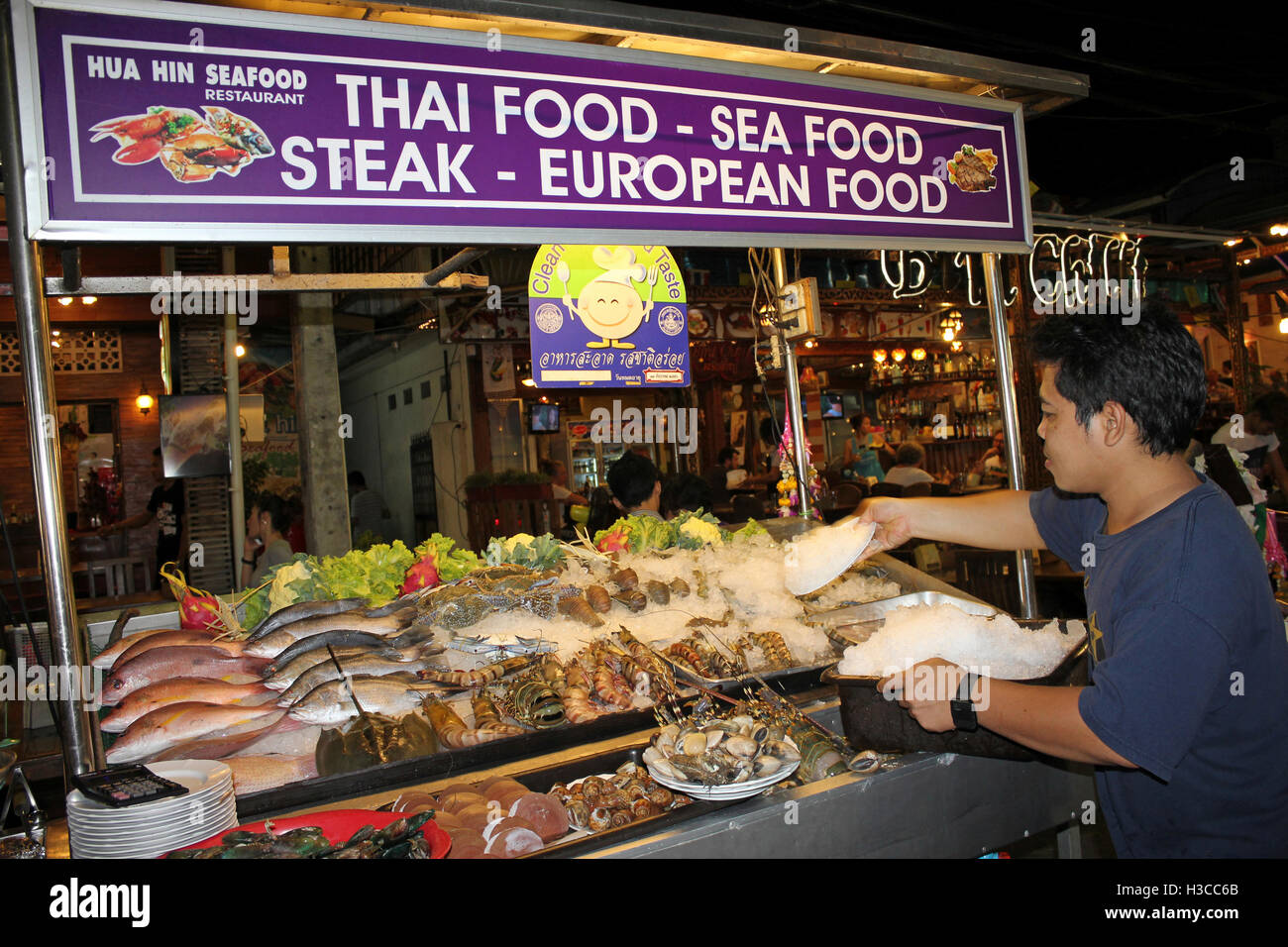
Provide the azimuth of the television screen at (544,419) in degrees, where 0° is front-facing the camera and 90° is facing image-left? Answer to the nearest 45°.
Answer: approximately 0°

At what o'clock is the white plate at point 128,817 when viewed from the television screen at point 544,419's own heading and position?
The white plate is roughly at 12 o'clock from the television screen.

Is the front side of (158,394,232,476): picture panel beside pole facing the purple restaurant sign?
yes

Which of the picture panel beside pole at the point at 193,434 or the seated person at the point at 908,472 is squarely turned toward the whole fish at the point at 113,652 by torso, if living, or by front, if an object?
the picture panel beside pole

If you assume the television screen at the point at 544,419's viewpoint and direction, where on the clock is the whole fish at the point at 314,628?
The whole fish is roughly at 12 o'clock from the television screen.

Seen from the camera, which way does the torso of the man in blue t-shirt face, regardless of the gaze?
to the viewer's left

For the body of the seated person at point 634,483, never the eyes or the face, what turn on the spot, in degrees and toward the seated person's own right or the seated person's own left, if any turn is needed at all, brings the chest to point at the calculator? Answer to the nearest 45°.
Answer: approximately 180°

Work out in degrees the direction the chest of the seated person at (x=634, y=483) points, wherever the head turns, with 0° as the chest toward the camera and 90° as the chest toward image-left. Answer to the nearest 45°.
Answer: approximately 180°

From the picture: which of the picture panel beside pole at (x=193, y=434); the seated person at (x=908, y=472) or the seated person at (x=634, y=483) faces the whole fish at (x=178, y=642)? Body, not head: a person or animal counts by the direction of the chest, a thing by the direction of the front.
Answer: the picture panel beside pole

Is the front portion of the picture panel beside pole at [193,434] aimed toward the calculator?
yes

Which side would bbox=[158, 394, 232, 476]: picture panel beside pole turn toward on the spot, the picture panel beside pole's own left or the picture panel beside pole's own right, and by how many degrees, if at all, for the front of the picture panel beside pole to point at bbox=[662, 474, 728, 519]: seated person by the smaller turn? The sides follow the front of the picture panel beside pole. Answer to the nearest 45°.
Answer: approximately 45° to the picture panel beside pole's own left

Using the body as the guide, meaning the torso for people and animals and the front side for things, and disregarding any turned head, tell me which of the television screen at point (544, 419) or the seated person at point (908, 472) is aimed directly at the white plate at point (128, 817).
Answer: the television screen

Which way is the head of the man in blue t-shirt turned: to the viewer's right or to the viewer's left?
to the viewer's left
